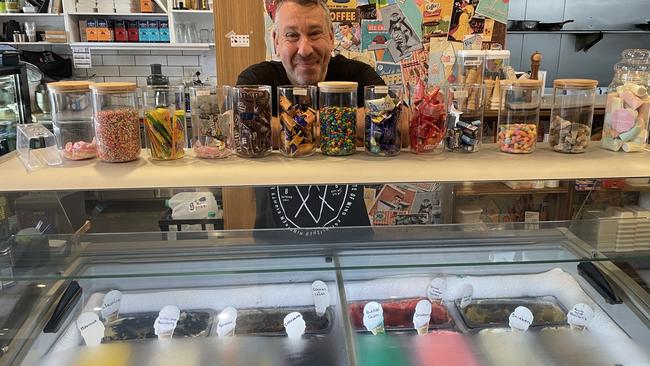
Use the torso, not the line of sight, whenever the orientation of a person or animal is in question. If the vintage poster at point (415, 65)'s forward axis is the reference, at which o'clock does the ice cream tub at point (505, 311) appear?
The ice cream tub is roughly at 12 o'clock from the vintage poster.

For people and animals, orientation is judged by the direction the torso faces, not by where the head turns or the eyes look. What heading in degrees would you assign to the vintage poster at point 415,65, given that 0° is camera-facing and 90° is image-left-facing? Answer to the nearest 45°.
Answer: approximately 0°

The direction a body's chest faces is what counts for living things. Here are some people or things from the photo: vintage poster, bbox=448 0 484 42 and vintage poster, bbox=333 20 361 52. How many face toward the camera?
2

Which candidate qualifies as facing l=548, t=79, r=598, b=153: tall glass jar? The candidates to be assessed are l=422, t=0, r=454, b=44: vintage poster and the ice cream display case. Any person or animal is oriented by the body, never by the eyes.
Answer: the vintage poster

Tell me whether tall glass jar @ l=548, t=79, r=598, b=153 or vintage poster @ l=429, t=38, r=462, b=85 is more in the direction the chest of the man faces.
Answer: the tall glass jar
